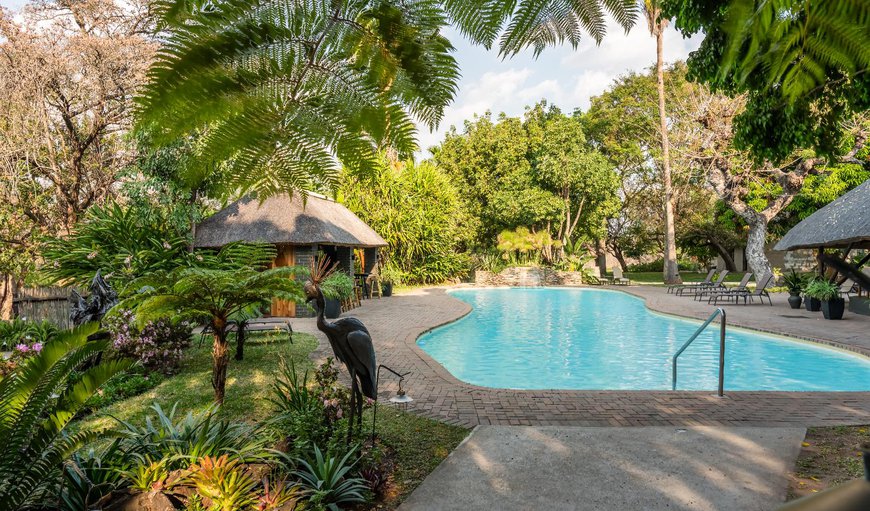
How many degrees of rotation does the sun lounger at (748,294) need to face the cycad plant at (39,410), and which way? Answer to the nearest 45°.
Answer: approximately 90° to its left

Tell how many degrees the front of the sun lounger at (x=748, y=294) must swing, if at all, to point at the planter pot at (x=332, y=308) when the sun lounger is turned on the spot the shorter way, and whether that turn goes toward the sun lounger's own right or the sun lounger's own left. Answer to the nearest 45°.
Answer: approximately 45° to the sun lounger's own left

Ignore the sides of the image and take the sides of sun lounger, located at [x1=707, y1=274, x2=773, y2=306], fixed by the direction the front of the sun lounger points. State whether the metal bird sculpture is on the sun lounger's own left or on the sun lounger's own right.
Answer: on the sun lounger's own left

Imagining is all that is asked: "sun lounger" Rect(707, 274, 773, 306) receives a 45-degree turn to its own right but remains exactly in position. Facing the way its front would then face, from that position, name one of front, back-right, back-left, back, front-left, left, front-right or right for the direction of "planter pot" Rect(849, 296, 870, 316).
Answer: back

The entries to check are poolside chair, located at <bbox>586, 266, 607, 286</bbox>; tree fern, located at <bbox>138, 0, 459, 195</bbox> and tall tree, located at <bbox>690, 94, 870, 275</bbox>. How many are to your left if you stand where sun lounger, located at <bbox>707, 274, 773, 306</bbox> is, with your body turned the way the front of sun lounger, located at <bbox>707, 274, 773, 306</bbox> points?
1

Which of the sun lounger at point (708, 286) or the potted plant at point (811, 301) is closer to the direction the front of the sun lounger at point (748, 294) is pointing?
the sun lounger

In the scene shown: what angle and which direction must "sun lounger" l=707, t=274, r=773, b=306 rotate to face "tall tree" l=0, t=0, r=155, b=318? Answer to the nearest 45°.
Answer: approximately 45° to its left

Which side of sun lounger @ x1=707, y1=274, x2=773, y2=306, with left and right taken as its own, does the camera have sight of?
left

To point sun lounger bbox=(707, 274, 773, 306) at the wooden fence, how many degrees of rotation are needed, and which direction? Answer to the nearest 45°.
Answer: approximately 45° to its left

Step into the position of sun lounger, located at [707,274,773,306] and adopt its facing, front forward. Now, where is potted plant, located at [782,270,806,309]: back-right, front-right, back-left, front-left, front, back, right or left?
back-left

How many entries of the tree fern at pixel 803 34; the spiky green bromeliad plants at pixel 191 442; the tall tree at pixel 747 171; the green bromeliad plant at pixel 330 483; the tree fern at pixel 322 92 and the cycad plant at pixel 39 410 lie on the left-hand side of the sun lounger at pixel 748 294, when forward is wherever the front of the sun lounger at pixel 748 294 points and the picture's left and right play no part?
5

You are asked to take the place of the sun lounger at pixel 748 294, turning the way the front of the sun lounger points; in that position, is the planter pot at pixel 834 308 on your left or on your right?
on your left

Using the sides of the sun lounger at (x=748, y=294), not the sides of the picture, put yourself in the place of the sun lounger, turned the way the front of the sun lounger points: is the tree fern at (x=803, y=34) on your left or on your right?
on your left

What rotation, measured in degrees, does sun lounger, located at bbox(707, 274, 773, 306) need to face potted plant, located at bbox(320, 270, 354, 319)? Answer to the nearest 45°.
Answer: approximately 45° to its left

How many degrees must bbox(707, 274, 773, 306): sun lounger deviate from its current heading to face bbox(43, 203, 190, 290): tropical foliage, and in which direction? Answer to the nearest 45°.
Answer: approximately 45° to its left
